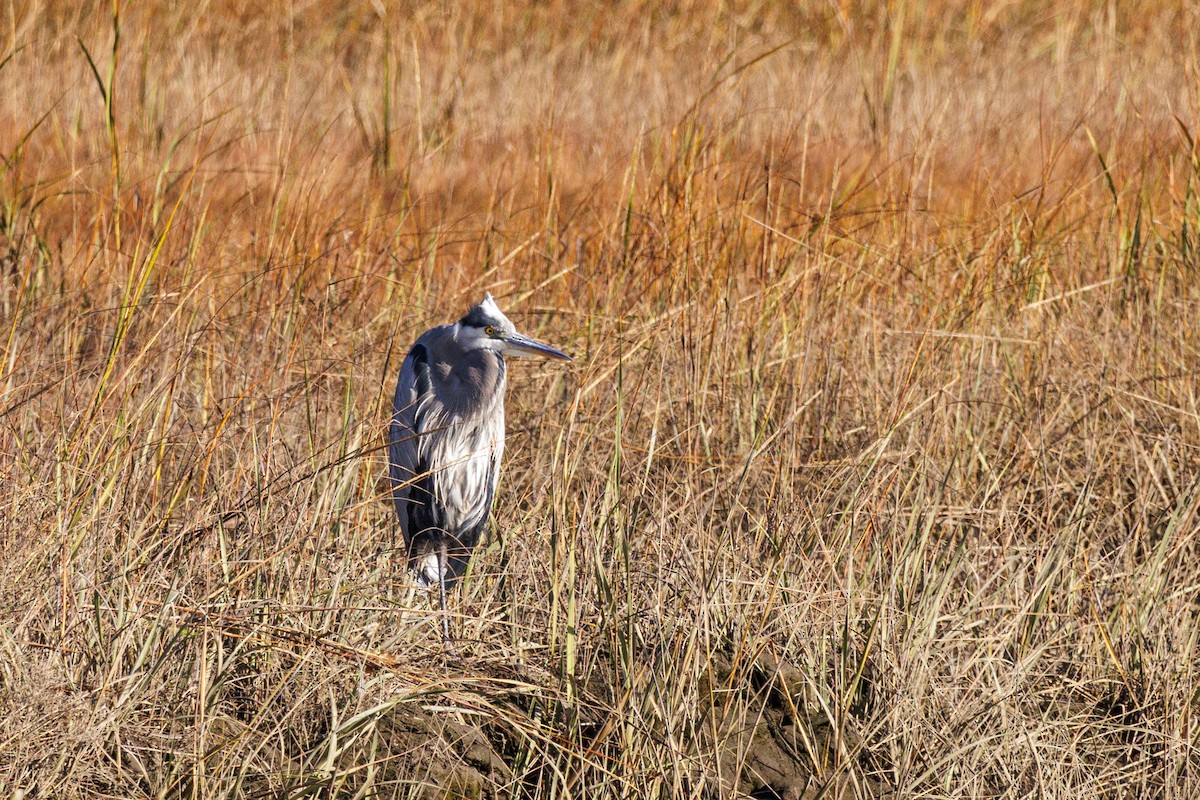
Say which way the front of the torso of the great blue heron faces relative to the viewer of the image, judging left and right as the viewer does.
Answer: facing the viewer and to the right of the viewer
